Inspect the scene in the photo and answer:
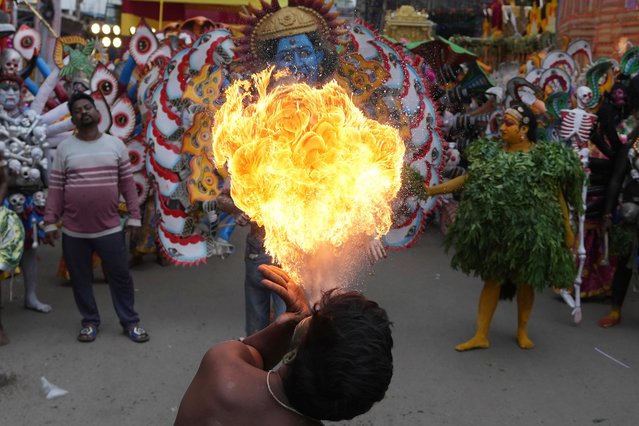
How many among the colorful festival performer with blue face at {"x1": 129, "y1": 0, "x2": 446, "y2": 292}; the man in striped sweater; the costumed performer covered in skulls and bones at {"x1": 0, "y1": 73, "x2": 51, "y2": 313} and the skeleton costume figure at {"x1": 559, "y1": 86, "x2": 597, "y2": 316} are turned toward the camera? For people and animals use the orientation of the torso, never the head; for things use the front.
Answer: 4

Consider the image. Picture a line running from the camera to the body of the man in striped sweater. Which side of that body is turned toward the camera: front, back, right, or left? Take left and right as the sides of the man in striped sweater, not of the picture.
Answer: front

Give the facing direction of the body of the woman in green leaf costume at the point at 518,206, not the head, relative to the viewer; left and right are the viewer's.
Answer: facing the viewer and to the left of the viewer

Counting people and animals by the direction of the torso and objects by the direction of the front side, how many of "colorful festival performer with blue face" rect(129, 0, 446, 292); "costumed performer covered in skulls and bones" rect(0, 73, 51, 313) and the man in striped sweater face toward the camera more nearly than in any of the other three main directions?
3

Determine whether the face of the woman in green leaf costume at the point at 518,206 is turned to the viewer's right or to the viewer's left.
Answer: to the viewer's left

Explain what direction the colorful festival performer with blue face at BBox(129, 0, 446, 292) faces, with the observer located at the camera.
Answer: facing the viewer

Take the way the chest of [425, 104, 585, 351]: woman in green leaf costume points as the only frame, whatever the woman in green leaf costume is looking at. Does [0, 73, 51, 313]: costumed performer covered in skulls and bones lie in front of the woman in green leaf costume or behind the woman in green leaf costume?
in front
